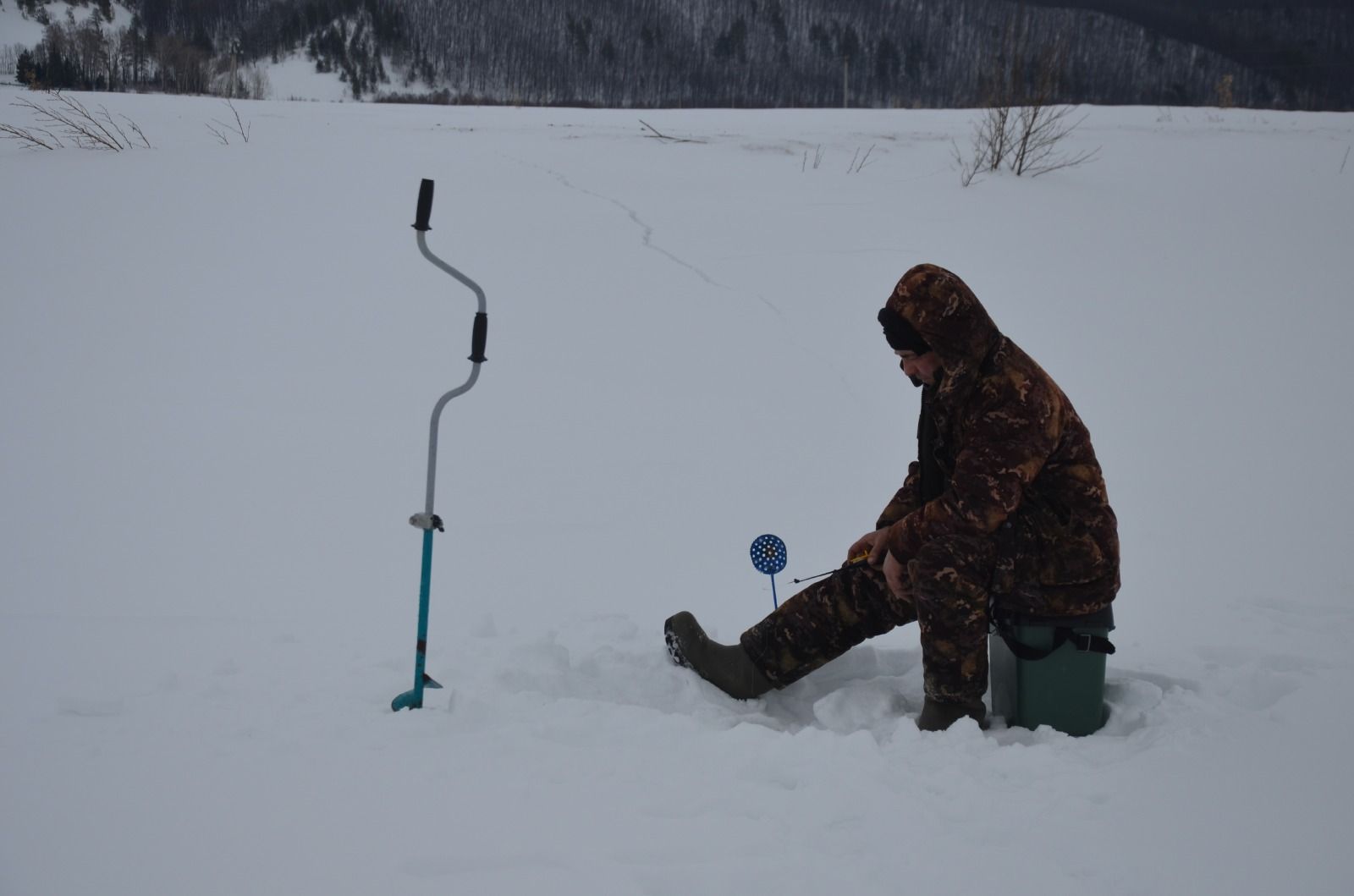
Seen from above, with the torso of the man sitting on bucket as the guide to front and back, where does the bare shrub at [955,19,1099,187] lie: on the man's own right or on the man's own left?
on the man's own right

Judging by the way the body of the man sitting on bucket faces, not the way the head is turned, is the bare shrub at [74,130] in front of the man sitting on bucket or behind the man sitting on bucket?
in front

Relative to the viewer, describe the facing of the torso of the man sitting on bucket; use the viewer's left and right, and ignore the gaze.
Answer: facing to the left of the viewer

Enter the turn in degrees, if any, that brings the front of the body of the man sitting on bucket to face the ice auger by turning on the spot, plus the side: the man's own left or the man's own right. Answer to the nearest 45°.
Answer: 0° — they already face it

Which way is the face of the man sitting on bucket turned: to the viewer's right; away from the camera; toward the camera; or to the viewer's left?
to the viewer's left
